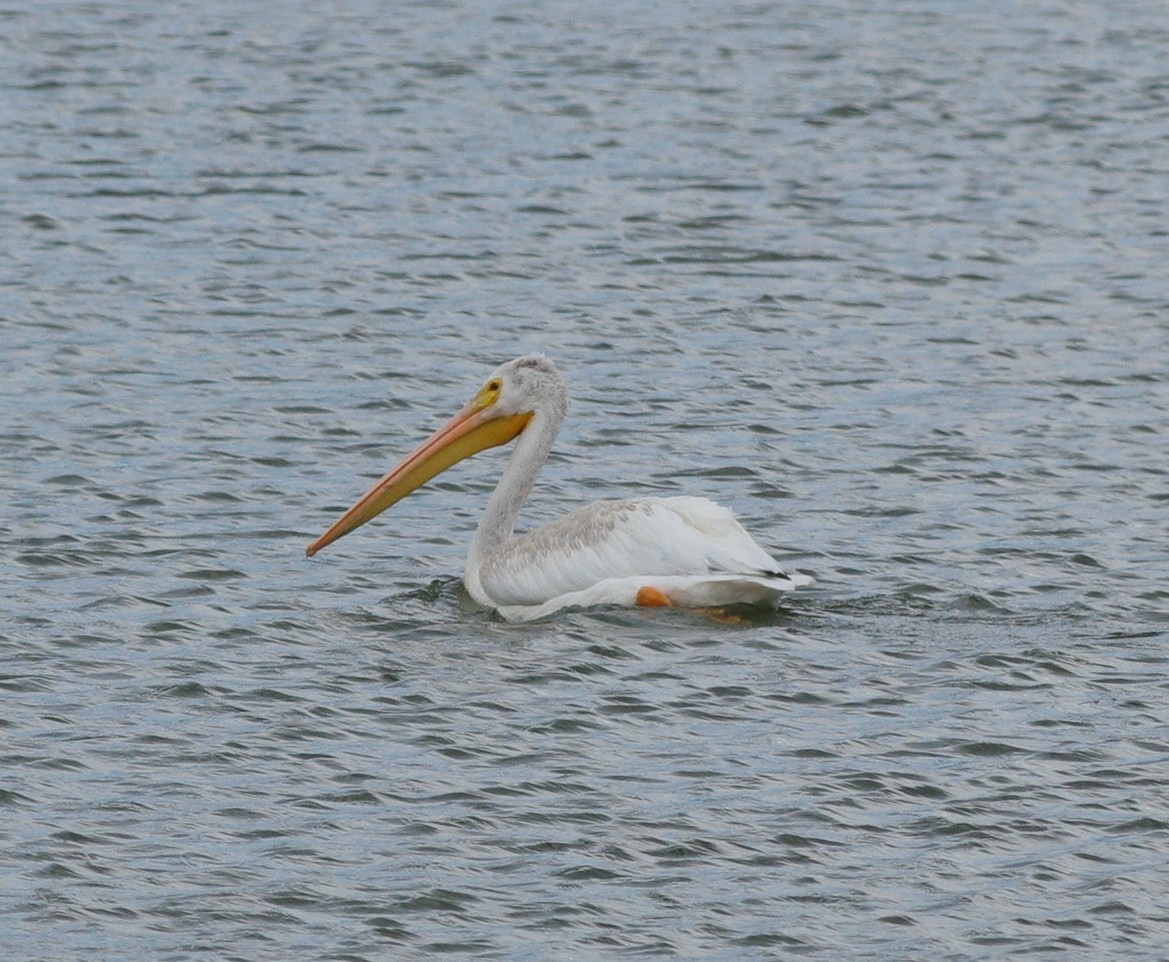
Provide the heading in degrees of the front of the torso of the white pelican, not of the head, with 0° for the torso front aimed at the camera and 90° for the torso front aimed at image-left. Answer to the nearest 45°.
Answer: approximately 90°
